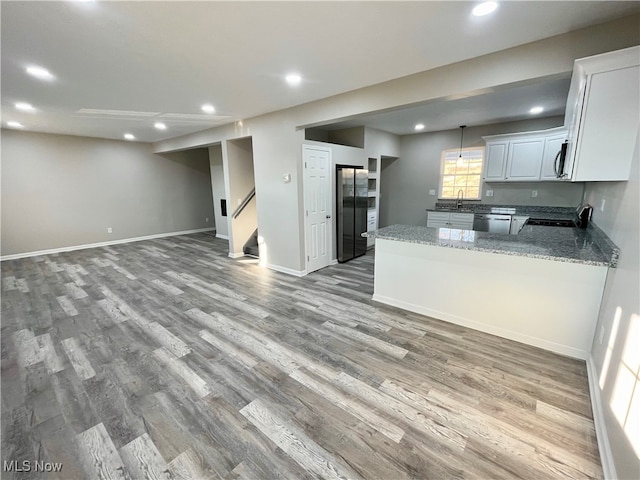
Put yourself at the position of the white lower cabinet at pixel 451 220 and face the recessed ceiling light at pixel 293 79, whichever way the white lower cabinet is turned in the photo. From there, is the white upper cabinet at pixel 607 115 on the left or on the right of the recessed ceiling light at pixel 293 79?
left

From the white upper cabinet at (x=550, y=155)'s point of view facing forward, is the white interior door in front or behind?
in front

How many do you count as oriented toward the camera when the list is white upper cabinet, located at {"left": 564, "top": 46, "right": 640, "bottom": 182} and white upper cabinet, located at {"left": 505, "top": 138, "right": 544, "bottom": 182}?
1

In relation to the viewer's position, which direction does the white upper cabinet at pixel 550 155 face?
facing the viewer and to the left of the viewer

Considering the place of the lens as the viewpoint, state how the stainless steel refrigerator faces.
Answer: facing the viewer and to the right of the viewer

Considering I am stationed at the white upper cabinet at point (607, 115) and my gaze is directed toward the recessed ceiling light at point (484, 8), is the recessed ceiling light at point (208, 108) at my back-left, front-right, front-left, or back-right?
front-right

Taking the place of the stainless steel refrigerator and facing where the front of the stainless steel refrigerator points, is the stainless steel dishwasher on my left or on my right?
on my left

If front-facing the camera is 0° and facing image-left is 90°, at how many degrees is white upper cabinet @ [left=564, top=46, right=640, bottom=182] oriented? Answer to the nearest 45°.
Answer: approximately 90°

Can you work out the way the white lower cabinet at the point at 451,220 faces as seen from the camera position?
facing the viewer

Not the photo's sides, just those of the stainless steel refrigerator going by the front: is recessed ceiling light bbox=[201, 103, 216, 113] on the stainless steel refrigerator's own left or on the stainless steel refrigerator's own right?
on the stainless steel refrigerator's own right

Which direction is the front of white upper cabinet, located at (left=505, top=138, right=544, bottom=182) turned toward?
toward the camera

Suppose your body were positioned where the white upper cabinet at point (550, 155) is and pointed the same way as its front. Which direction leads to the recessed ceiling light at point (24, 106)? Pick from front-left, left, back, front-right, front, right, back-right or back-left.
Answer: front

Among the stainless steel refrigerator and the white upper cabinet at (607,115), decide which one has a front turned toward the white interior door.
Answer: the white upper cabinet

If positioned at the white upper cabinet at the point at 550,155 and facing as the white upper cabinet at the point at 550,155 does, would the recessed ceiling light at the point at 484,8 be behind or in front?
in front

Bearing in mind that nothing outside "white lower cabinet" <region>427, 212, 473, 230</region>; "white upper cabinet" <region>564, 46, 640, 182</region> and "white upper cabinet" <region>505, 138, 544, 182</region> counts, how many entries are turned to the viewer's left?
1

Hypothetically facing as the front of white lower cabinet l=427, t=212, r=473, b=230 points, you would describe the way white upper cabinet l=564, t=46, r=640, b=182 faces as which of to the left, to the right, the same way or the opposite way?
to the right
